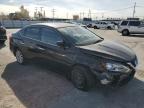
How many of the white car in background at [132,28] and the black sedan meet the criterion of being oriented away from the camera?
0

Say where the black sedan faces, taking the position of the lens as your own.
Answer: facing the viewer and to the right of the viewer

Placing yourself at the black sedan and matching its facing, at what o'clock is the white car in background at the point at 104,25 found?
The white car in background is roughly at 8 o'clock from the black sedan.

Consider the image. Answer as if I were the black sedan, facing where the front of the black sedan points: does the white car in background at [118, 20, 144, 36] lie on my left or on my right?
on my left
